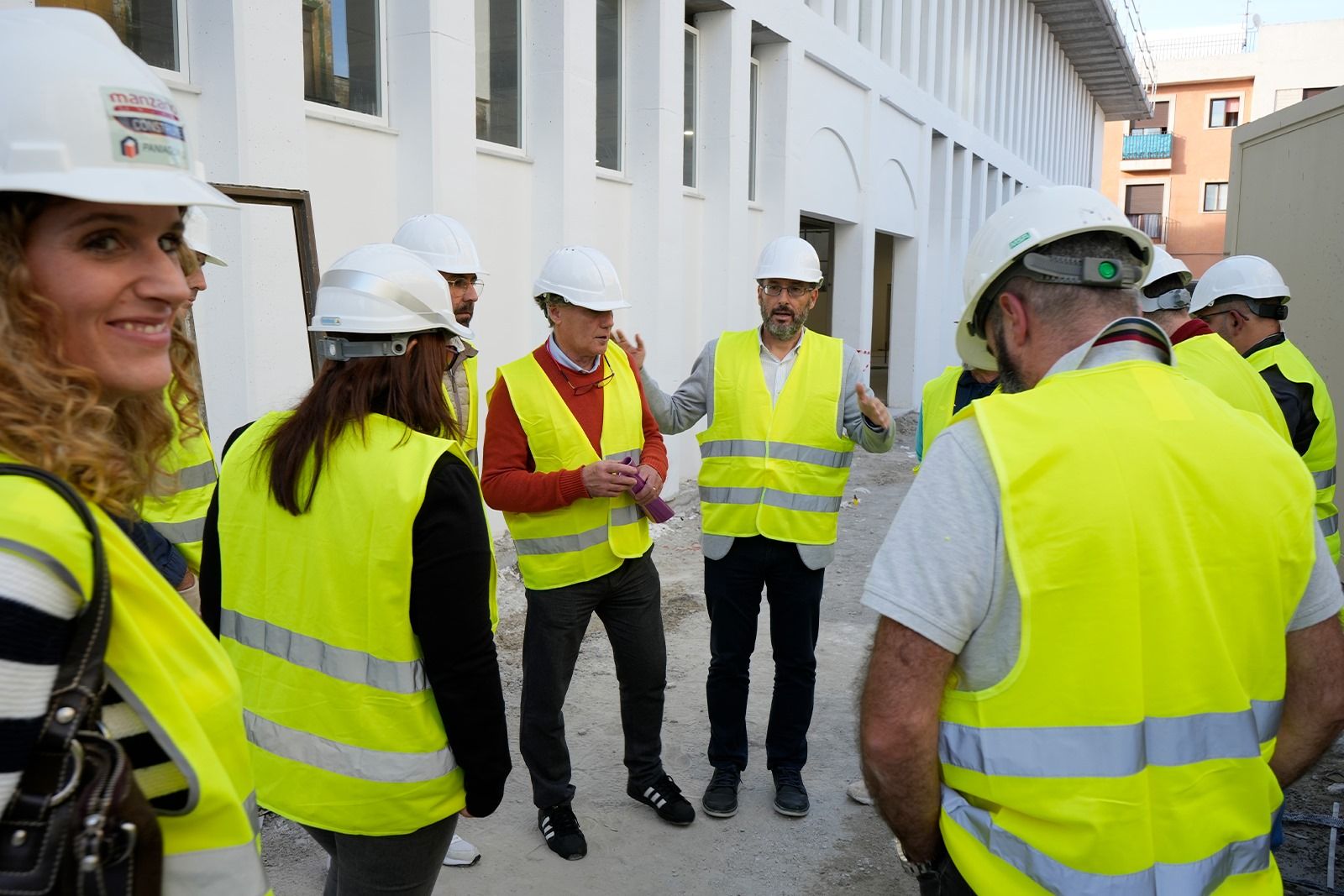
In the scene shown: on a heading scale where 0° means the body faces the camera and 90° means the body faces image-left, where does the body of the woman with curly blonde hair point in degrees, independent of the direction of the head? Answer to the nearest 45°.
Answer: approximately 315°

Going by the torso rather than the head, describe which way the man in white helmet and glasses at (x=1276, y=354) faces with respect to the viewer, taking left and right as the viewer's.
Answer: facing to the left of the viewer

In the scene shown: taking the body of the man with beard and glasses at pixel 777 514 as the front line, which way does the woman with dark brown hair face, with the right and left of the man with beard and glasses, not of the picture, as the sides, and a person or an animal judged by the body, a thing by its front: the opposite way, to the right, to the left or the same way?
the opposite way

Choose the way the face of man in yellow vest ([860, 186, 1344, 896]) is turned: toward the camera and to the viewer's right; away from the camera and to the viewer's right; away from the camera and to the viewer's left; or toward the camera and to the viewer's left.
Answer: away from the camera and to the viewer's left

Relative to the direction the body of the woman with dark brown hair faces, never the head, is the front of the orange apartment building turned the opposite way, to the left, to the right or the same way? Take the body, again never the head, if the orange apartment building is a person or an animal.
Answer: the opposite way

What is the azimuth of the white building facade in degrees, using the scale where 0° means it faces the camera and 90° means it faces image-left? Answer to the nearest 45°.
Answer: approximately 315°

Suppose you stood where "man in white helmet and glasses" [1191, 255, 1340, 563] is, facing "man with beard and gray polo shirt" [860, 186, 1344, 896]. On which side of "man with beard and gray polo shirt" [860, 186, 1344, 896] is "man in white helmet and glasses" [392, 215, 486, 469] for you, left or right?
right

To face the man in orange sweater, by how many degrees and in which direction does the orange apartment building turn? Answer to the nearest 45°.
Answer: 0° — it already faces them

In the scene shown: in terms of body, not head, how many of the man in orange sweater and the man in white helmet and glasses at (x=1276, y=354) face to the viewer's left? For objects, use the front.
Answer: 1
